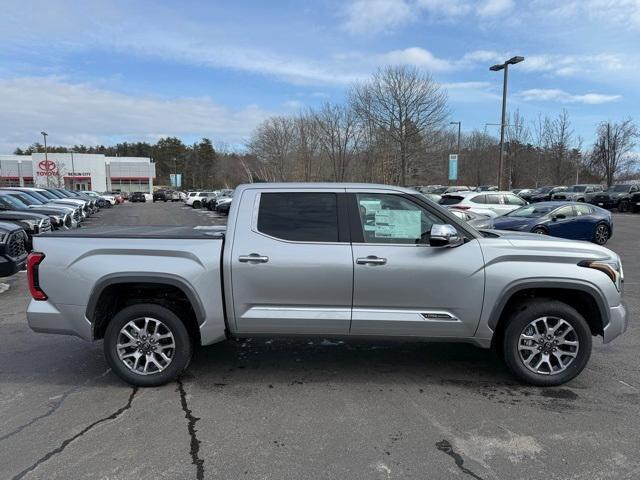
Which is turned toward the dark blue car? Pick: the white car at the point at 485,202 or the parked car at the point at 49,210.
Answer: the parked car

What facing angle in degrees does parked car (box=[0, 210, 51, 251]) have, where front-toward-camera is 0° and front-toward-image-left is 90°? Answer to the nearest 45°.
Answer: approximately 315°

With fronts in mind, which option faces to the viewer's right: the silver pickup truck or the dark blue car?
the silver pickup truck

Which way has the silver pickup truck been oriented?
to the viewer's right

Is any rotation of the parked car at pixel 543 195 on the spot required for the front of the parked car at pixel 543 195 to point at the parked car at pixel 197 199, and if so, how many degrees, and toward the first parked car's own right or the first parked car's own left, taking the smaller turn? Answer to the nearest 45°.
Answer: approximately 45° to the first parked car's own right

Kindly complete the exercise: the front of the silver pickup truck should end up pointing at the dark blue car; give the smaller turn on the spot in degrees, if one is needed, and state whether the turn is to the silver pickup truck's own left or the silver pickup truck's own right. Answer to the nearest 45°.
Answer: approximately 45° to the silver pickup truck's own left
